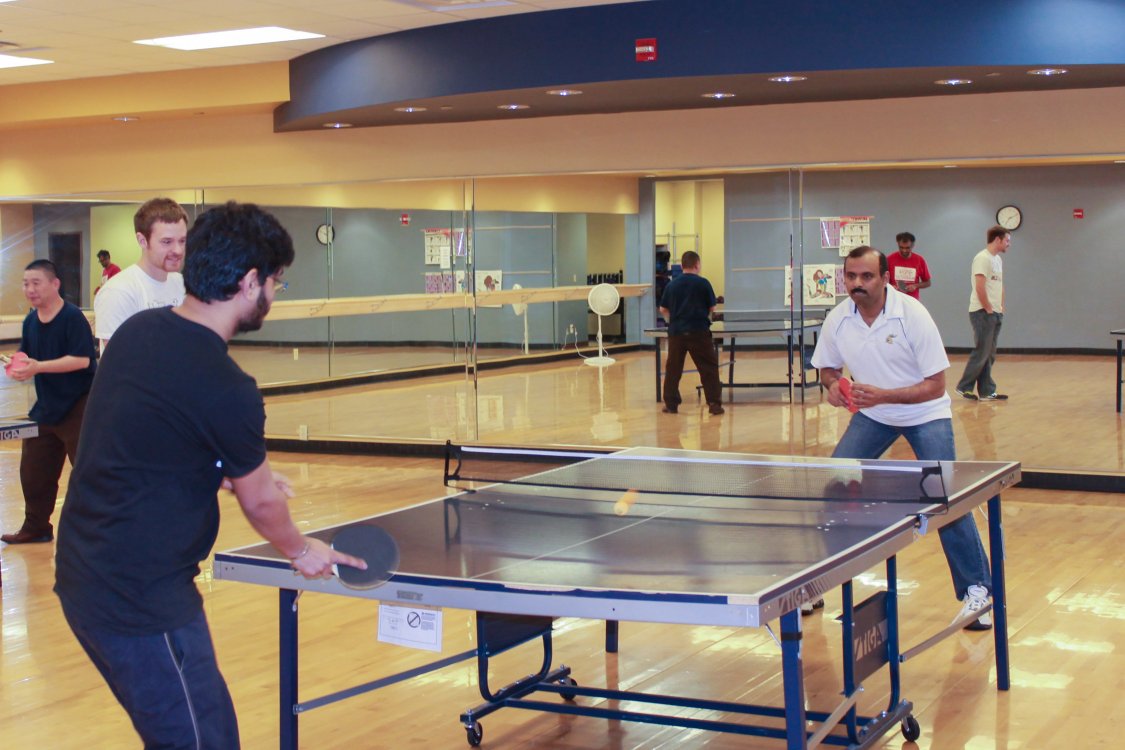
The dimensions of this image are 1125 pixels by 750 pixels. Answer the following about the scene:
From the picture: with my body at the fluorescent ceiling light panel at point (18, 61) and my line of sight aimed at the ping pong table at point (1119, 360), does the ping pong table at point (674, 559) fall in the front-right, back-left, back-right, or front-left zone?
front-right

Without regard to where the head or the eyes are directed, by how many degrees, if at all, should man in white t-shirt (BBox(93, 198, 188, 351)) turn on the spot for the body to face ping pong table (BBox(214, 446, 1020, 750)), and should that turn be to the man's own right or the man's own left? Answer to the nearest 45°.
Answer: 0° — they already face it

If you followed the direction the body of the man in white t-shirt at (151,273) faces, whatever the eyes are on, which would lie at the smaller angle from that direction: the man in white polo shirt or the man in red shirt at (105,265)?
the man in white polo shirt

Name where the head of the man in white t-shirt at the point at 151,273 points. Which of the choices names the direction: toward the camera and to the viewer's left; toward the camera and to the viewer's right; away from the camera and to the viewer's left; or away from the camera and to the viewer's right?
toward the camera and to the viewer's right

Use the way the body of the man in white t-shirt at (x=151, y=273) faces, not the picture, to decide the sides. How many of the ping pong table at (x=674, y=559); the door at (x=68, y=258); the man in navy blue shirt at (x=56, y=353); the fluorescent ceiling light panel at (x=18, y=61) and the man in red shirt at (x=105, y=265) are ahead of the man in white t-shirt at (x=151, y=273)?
1

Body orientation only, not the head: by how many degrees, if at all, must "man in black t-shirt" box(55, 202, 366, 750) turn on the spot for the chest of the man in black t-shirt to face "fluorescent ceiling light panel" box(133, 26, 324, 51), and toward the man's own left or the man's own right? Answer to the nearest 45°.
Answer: approximately 45° to the man's own left

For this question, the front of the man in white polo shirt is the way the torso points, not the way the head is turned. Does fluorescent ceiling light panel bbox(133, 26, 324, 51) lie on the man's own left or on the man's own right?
on the man's own right

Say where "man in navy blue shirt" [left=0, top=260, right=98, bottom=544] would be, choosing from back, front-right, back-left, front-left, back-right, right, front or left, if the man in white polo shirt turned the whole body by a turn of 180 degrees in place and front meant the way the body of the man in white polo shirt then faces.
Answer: back-left

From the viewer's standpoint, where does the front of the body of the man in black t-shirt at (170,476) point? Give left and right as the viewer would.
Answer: facing away from the viewer and to the right of the viewer

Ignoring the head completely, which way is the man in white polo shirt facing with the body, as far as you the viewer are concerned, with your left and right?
facing the viewer and to the left of the viewer

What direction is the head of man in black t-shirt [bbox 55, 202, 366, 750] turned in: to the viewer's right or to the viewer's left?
to the viewer's right

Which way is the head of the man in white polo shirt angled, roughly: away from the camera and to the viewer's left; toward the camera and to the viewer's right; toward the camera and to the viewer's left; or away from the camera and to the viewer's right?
toward the camera and to the viewer's left

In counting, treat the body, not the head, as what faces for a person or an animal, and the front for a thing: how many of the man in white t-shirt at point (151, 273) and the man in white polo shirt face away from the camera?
0
